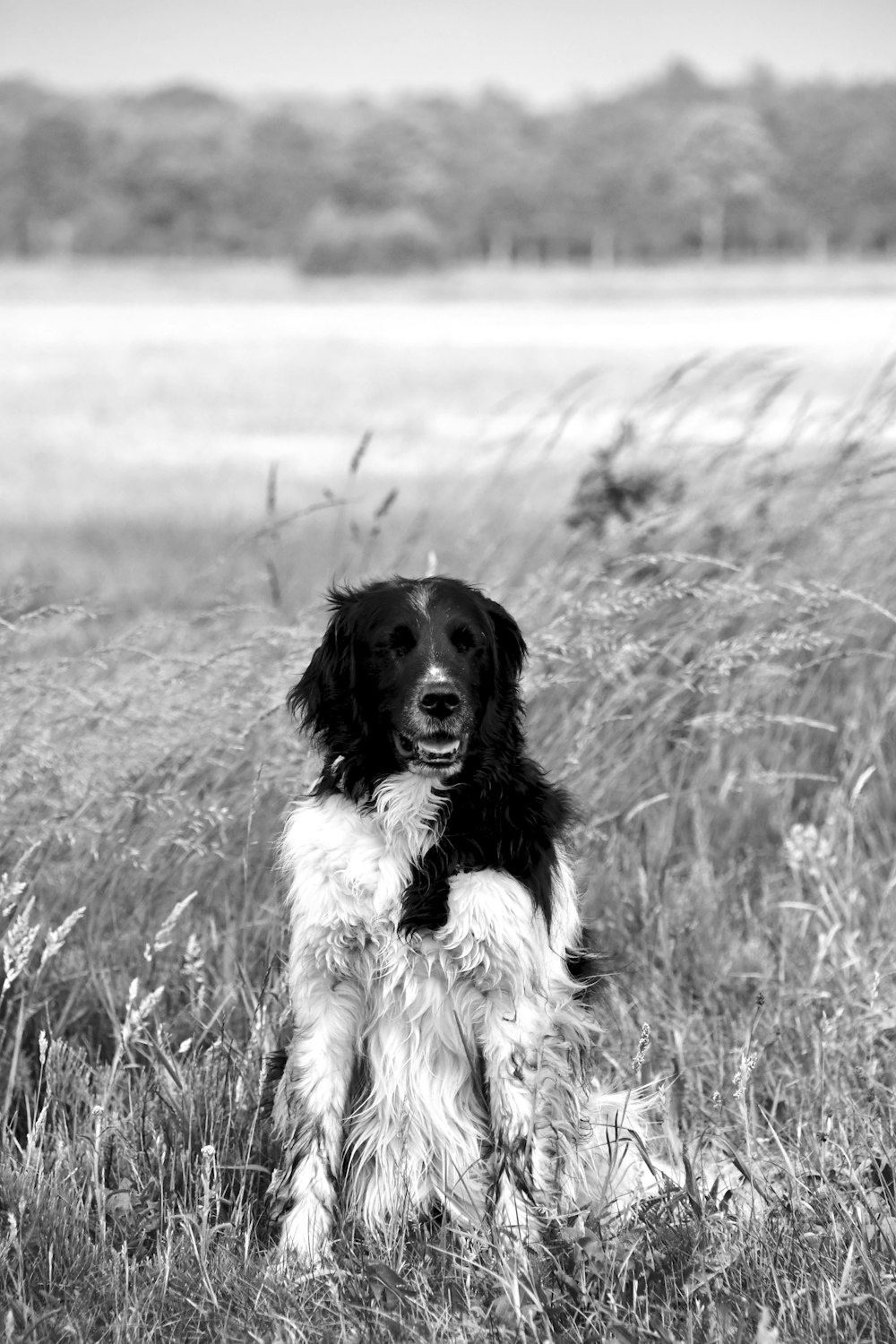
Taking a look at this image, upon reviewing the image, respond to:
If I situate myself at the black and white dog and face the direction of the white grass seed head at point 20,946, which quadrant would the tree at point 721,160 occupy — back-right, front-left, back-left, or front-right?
back-right

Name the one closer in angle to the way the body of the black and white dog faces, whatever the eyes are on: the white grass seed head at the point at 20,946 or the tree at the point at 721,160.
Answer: the white grass seed head

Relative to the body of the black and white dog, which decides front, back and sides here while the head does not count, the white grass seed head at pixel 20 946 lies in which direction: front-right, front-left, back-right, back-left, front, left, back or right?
right

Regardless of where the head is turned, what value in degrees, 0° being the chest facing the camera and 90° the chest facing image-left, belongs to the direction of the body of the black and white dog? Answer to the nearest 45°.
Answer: approximately 0°

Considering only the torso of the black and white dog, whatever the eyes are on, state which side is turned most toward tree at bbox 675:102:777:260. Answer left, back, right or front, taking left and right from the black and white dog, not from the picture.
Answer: back

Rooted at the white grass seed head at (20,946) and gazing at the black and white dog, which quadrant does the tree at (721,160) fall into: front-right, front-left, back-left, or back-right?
front-left
